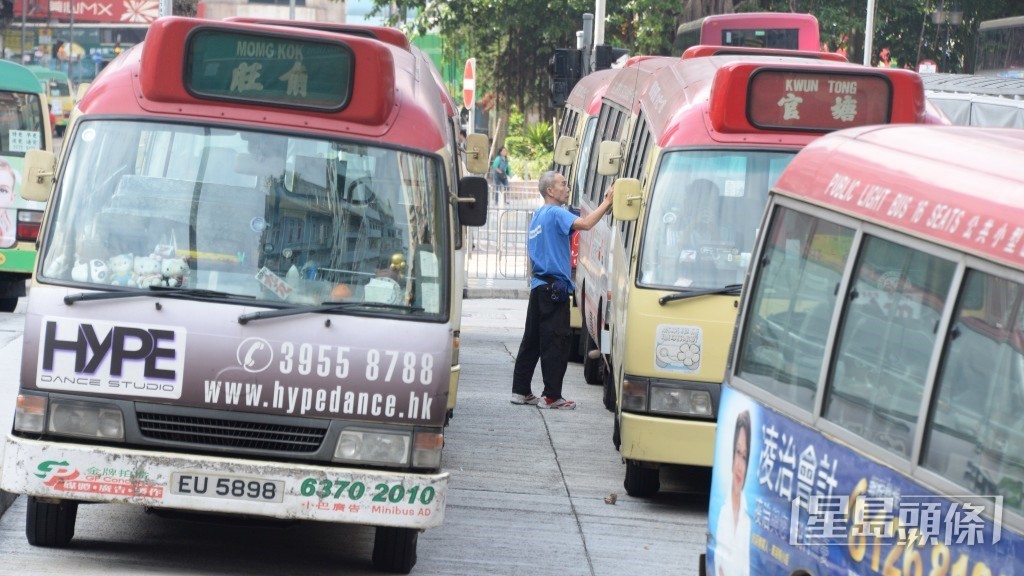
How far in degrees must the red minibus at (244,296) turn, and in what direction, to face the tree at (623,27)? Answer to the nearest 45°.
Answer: approximately 180°

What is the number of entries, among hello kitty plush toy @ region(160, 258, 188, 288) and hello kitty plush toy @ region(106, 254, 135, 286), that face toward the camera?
2

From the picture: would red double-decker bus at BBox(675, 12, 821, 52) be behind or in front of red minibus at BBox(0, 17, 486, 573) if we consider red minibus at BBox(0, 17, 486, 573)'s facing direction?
behind

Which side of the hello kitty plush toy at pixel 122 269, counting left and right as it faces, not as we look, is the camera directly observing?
front

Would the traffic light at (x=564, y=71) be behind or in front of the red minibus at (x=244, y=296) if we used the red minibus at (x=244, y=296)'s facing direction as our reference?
behind

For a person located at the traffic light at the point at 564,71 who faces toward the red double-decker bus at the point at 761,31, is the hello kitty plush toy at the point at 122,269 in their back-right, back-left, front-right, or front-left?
back-right

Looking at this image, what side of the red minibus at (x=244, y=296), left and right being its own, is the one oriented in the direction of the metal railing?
back

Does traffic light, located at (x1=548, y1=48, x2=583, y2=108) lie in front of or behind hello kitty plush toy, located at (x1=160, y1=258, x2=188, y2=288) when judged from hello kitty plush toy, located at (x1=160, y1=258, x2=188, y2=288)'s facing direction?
behind

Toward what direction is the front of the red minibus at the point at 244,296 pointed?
toward the camera

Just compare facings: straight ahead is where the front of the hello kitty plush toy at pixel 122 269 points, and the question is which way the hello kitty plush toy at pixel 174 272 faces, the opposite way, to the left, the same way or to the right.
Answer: the same way
